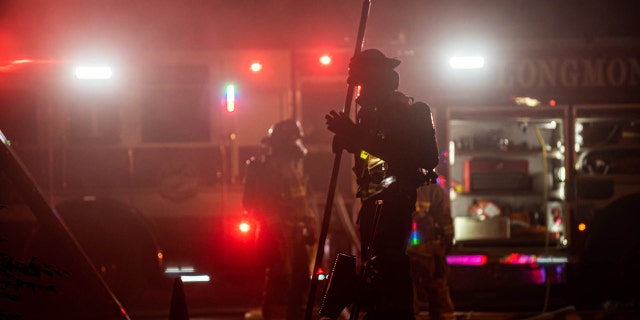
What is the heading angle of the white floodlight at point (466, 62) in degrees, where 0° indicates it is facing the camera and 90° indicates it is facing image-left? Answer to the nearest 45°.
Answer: approximately 0°

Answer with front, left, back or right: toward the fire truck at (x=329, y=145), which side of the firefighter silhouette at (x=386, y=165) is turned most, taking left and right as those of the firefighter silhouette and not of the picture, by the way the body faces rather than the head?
right

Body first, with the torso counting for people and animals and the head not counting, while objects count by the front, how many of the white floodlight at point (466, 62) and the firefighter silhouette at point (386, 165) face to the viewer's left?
1

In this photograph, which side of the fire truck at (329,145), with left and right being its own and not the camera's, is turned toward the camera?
left

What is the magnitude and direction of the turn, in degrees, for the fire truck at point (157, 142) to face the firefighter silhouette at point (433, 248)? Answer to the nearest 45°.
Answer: approximately 135° to its left

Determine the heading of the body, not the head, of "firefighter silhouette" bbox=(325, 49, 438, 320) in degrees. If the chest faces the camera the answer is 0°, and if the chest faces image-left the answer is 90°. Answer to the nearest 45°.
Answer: approximately 90°

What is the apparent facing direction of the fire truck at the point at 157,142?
to the viewer's left

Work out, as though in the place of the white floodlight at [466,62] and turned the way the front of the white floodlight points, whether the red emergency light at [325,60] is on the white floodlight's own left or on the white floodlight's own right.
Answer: on the white floodlight's own right
